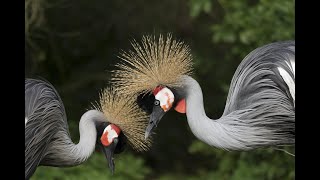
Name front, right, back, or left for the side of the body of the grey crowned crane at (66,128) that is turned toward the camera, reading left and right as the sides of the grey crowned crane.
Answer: right

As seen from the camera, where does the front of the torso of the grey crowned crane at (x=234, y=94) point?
to the viewer's left

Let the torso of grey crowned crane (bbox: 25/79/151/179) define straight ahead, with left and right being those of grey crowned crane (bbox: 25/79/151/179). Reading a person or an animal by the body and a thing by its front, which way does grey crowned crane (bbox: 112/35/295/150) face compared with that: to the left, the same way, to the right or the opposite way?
the opposite way

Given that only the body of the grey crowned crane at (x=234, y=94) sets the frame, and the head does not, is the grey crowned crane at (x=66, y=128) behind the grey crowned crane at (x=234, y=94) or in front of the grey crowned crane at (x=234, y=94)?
in front

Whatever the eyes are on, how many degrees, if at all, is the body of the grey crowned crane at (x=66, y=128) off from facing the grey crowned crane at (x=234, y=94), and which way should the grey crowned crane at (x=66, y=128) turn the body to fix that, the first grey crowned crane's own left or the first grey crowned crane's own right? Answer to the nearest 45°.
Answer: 0° — it already faces it

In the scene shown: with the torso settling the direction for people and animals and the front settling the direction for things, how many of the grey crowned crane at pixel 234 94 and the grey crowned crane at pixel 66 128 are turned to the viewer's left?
1
